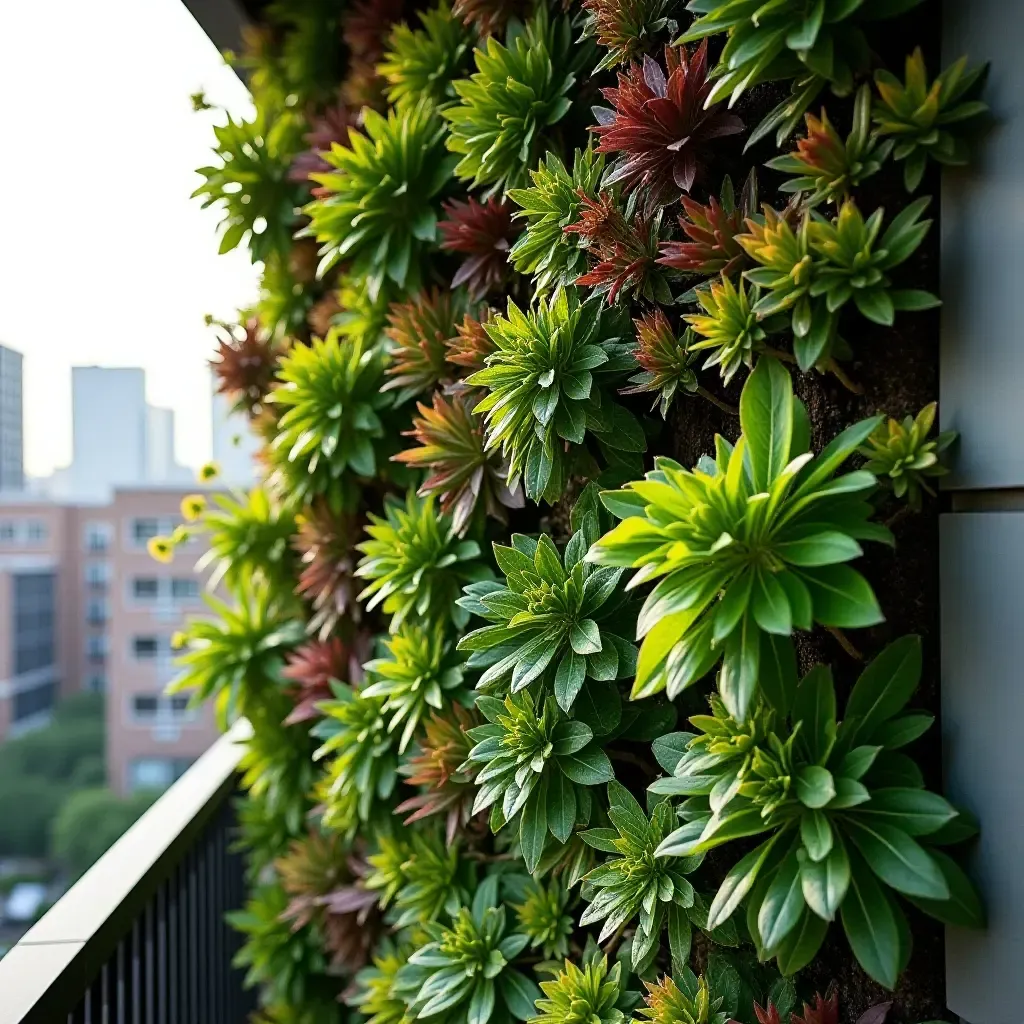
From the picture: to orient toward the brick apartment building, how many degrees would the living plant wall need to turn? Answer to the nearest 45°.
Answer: approximately 90° to its right

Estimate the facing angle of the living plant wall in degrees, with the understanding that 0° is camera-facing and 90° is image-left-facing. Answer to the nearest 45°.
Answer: approximately 45°
